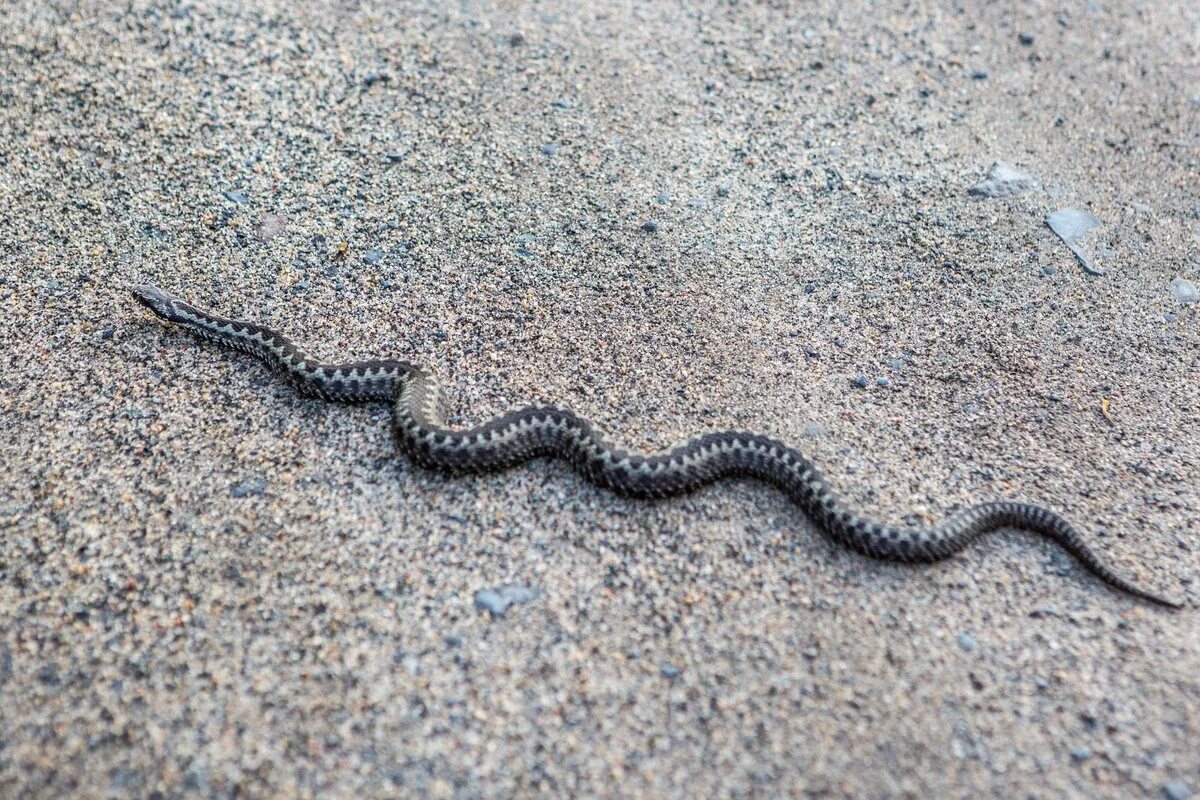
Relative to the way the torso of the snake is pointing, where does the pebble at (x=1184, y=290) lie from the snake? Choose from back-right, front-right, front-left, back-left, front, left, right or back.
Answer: right

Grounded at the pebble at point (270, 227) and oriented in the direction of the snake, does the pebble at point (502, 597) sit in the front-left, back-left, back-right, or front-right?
front-right

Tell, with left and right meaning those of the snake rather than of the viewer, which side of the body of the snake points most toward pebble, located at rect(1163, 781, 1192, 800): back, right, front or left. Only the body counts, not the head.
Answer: back

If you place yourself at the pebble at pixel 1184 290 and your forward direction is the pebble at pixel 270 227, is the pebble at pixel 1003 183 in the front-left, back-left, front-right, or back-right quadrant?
front-right

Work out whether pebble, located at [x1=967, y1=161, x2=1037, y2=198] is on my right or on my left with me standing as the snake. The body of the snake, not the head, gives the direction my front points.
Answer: on my right

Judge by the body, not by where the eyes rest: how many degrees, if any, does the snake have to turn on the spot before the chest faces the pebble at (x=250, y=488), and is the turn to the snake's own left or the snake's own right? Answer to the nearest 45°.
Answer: approximately 90° to the snake's own left

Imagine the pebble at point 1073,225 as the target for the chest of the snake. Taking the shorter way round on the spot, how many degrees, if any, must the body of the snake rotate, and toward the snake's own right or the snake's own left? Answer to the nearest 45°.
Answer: approximately 90° to the snake's own right

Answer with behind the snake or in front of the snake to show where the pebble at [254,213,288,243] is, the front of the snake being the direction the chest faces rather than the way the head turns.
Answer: in front

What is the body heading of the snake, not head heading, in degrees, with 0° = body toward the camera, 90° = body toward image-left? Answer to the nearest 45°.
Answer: approximately 135°
